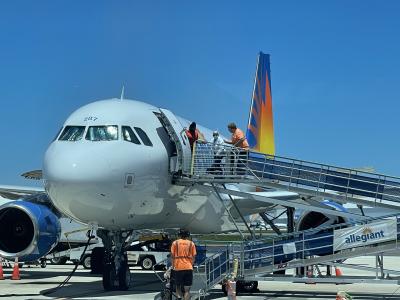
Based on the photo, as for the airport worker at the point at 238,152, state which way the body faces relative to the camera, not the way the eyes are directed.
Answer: to the viewer's left

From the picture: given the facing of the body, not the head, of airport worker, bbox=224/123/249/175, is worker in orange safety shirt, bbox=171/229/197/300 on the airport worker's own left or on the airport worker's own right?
on the airport worker's own left

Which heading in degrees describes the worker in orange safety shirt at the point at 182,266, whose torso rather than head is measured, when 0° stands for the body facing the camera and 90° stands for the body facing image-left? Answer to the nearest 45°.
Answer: approximately 180°

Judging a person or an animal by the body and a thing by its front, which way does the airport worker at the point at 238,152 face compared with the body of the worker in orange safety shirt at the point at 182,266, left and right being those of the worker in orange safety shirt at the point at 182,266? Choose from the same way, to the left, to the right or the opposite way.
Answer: to the left

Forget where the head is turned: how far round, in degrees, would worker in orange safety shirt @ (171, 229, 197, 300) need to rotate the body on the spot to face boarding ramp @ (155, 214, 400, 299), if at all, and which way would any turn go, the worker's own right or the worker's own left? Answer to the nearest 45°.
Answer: approximately 45° to the worker's own right

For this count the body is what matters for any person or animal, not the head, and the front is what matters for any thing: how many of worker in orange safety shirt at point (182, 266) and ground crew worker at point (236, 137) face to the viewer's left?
1

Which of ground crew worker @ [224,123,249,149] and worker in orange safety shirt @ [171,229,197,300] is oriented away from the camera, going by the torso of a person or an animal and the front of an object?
worker in orange safety shirt @ [171,229,197,300]
